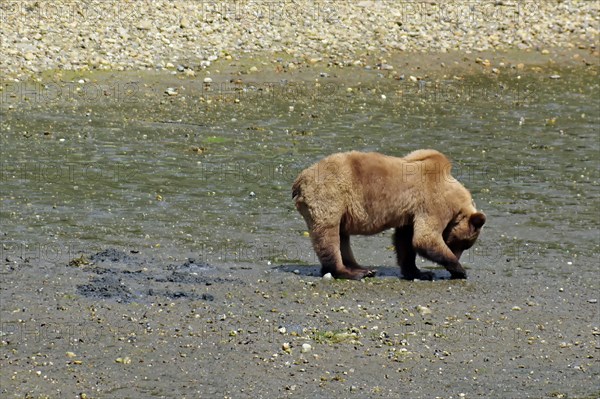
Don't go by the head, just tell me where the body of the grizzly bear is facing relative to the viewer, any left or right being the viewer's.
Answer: facing to the right of the viewer

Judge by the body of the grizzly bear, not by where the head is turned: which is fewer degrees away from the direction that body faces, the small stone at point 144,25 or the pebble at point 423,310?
the pebble

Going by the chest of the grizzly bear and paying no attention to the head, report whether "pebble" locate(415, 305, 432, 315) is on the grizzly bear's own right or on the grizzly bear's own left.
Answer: on the grizzly bear's own right

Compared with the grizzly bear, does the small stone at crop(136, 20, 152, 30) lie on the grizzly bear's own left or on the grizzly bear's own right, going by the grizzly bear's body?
on the grizzly bear's own left
